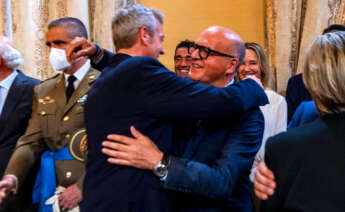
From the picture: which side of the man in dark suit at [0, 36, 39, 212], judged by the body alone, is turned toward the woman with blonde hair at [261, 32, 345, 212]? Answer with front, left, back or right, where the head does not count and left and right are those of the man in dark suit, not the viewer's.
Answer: left

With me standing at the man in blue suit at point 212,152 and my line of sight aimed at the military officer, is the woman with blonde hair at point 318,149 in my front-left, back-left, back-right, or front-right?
back-left

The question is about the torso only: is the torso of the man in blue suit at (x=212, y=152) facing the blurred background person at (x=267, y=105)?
no

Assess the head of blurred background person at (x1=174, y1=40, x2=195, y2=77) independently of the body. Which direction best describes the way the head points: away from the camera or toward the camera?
toward the camera

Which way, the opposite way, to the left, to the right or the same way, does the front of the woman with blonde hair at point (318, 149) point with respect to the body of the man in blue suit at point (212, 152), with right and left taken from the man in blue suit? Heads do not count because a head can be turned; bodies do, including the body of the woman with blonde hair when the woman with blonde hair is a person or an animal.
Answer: to the right

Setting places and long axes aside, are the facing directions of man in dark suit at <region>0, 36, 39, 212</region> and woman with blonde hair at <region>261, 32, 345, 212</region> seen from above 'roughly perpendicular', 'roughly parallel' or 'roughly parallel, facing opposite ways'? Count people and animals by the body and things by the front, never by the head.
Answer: roughly parallel, facing opposite ways

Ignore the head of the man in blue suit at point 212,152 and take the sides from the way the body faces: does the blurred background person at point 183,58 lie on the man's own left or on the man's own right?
on the man's own right

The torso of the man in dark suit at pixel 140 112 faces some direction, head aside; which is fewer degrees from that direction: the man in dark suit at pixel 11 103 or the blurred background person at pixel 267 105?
the blurred background person

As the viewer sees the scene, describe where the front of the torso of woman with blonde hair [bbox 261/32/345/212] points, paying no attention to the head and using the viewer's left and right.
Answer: facing away from the viewer

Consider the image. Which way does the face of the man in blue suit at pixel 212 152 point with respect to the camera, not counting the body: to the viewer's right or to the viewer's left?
to the viewer's left

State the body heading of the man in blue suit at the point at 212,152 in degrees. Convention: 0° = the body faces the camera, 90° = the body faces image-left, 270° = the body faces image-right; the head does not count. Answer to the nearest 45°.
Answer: approximately 90°

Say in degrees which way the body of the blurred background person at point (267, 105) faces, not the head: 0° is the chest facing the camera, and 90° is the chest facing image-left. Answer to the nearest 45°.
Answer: approximately 45°

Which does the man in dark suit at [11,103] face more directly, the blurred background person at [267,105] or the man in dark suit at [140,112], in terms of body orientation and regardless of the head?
the man in dark suit
